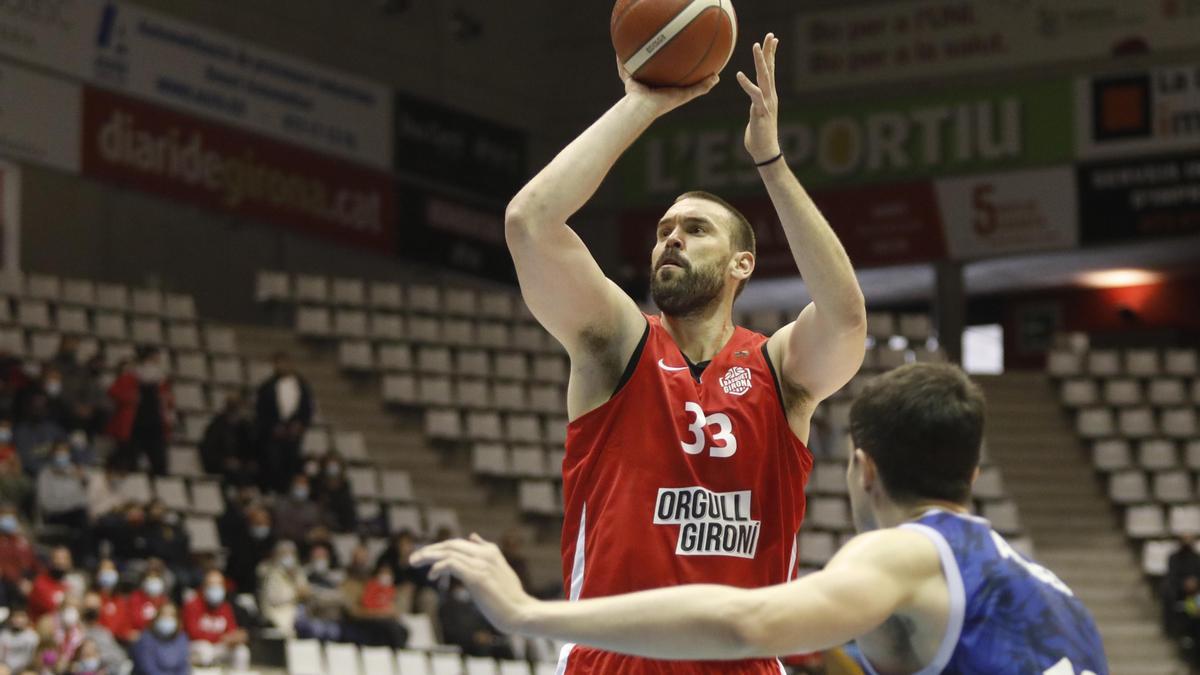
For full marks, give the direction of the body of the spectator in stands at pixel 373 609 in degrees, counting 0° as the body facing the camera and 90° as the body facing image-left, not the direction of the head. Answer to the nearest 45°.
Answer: approximately 315°

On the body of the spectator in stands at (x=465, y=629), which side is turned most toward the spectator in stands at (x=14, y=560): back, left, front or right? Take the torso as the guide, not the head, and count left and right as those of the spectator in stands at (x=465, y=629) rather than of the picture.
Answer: right

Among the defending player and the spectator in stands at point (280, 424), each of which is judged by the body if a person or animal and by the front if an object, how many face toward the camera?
1

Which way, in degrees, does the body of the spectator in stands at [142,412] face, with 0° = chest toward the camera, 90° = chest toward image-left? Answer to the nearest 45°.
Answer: approximately 315°

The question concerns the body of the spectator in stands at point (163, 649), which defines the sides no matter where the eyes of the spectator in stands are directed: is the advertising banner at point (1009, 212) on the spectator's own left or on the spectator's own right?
on the spectator's own left

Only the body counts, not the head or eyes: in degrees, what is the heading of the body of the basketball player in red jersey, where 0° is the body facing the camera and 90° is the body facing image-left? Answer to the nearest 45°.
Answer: approximately 0°

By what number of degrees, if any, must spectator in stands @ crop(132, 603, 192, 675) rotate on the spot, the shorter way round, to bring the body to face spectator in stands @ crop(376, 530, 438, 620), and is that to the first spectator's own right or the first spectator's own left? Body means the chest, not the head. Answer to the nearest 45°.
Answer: approximately 90° to the first spectator's own left

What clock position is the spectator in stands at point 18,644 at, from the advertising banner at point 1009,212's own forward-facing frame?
The spectator in stands is roughly at 1 o'clock from the advertising banner.
